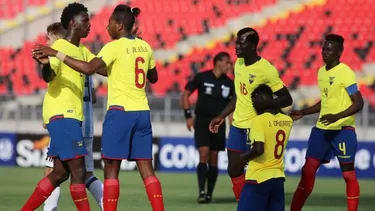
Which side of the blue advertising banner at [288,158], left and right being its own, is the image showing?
front

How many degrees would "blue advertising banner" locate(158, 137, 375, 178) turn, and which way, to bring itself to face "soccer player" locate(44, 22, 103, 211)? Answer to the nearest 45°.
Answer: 0° — it already faces them

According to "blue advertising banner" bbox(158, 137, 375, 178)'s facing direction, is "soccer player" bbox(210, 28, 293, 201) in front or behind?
in front

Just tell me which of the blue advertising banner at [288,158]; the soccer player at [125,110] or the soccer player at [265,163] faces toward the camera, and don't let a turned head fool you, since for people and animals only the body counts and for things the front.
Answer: the blue advertising banner

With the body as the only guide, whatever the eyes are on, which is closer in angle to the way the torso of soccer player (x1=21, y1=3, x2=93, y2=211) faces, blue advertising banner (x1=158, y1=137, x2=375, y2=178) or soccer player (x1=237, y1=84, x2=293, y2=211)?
the soccer player

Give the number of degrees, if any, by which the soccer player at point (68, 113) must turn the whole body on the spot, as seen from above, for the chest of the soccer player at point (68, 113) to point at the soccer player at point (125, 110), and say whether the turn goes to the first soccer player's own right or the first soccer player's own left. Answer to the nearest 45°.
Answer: approximately 45° to the first soccer player's own left

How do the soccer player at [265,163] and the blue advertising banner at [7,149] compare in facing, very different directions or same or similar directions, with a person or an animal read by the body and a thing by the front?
very different directions

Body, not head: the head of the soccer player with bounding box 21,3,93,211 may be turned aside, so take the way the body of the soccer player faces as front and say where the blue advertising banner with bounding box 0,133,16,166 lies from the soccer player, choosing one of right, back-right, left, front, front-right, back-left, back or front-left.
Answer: back-left

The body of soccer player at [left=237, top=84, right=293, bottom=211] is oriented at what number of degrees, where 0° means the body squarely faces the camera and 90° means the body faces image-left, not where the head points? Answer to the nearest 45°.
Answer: approximately 135°

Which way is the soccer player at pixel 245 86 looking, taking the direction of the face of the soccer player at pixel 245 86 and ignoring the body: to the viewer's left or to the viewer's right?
to the viewer's left

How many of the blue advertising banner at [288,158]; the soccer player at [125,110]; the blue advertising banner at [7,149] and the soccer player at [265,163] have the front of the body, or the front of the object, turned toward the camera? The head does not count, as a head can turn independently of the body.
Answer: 2

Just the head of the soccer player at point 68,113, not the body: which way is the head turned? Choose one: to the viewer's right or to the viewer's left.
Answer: to the viewer's right

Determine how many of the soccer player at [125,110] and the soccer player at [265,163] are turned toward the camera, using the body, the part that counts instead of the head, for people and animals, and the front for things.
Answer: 0
